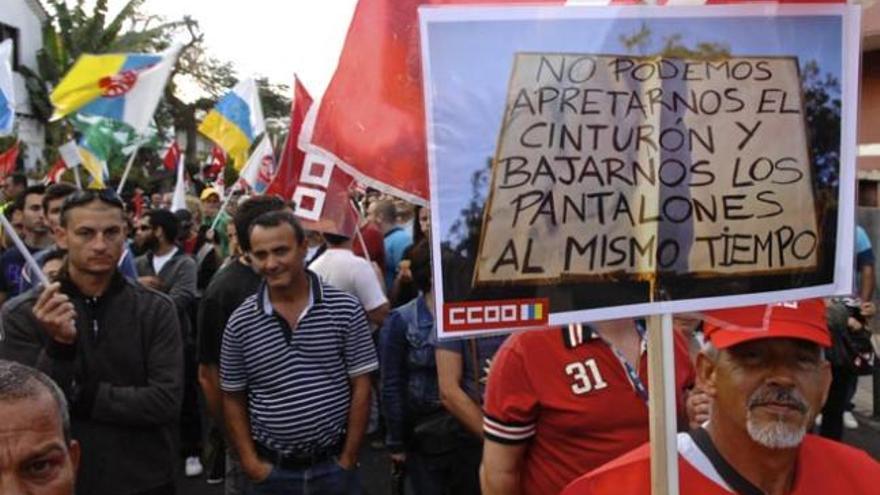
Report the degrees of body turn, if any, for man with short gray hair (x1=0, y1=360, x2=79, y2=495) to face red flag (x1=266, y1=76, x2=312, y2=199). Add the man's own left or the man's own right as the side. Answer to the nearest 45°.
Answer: approximately 135° to the man's own left

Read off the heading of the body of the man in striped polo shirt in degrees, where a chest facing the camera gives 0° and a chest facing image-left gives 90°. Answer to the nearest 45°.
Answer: approximately 0°

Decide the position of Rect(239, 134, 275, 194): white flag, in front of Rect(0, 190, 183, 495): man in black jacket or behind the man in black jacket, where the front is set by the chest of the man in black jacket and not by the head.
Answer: behind

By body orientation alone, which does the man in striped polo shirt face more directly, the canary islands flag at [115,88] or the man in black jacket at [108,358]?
the man in black jacket

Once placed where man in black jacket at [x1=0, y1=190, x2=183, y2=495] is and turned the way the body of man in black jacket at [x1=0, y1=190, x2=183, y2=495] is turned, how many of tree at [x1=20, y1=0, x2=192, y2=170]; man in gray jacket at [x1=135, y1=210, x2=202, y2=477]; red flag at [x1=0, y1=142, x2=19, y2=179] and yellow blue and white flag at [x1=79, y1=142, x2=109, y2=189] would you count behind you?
4

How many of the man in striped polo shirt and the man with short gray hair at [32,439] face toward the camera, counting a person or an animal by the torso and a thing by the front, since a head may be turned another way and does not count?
2
